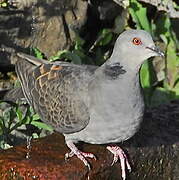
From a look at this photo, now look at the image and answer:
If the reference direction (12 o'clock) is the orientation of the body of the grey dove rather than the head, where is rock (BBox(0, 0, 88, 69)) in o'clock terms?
The rock is roughly at 7 o'clock from the grey dove.

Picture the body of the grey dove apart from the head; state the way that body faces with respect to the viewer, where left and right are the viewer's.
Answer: facing the viewer and to the right of the viewer

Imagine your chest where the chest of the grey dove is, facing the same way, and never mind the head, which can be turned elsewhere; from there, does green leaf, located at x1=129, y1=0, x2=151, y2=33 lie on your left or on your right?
on your left

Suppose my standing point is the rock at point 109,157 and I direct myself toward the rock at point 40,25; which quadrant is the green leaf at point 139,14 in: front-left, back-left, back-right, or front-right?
front-right

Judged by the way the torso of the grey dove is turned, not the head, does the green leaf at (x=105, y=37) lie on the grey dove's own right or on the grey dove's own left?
on the grey dove's own left
